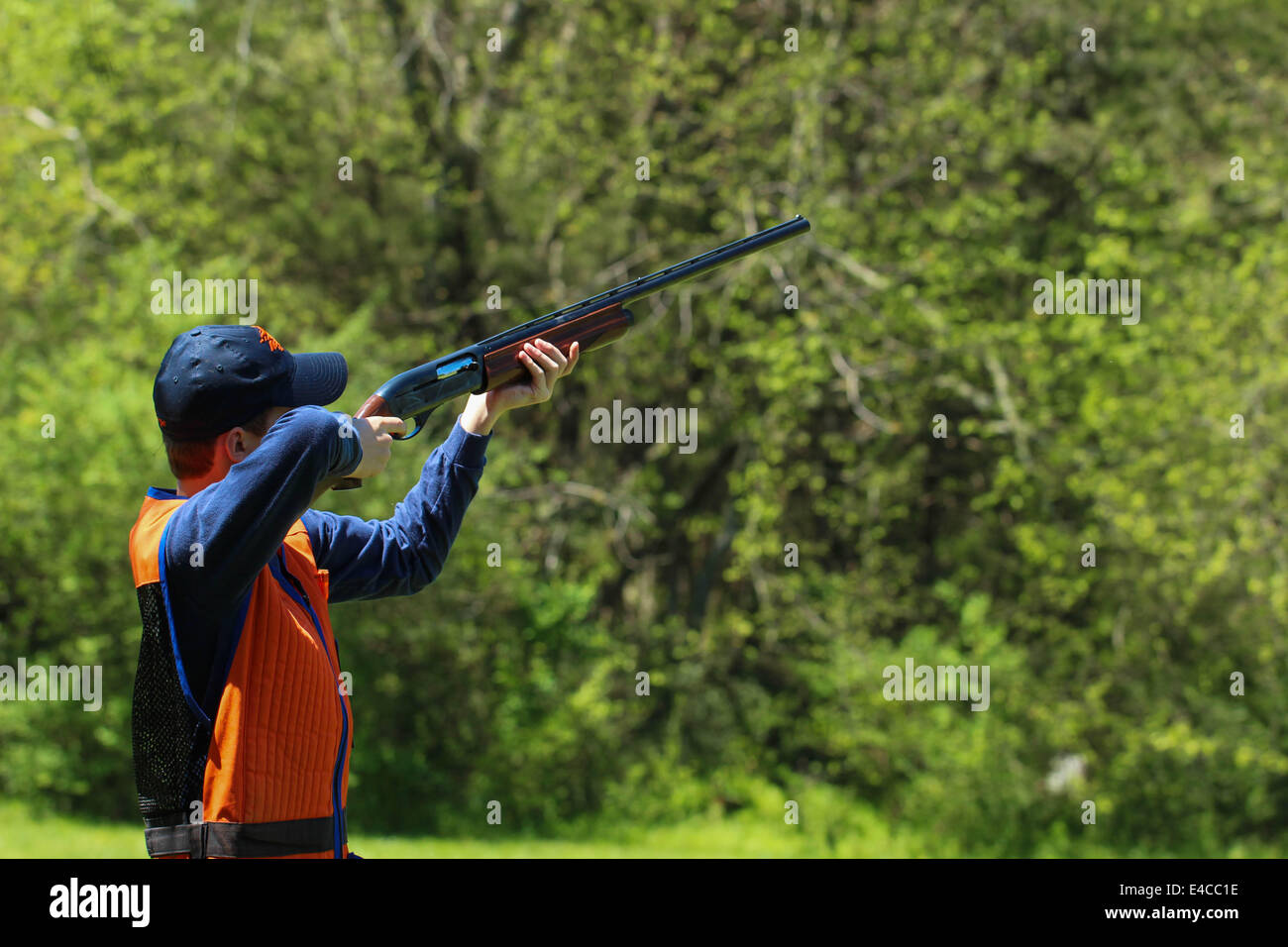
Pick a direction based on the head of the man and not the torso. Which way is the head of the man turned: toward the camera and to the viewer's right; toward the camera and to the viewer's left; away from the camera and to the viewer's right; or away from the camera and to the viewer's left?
away from the camera and to the viewer's right

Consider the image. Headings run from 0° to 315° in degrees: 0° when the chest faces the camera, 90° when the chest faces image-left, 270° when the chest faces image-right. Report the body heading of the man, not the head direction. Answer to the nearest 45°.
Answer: approximately 270°
